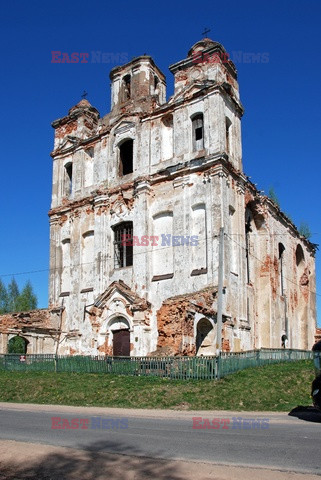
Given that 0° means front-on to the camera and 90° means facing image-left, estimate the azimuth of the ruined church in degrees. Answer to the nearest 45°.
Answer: approximately 45°
